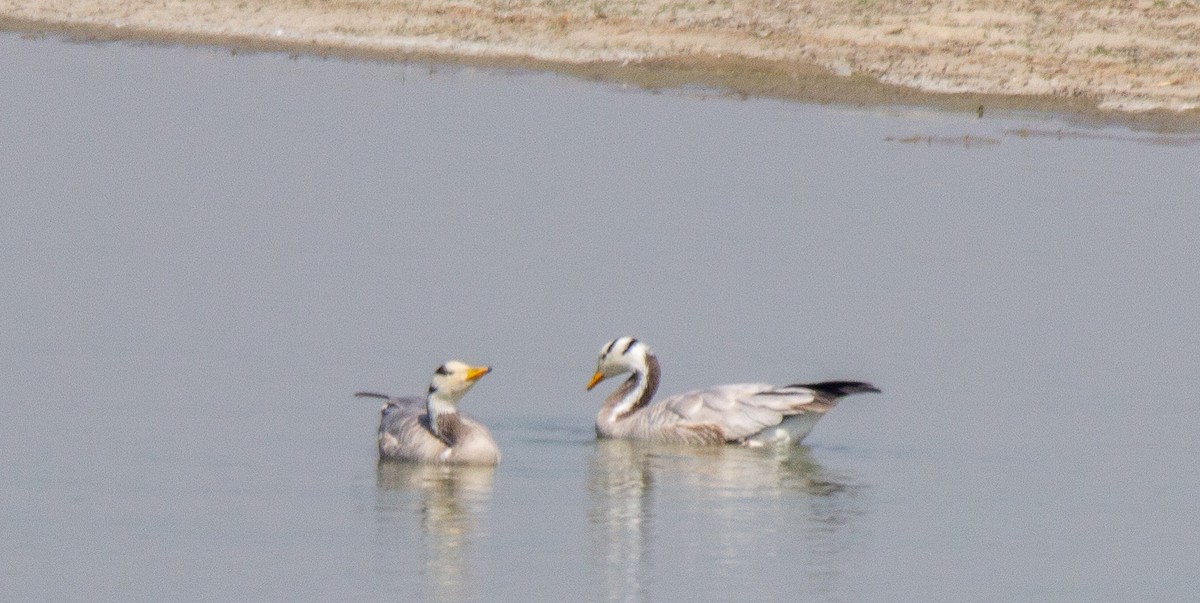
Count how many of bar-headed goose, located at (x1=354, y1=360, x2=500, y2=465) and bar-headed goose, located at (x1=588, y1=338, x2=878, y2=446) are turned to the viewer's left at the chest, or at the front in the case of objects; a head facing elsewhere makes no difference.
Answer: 1

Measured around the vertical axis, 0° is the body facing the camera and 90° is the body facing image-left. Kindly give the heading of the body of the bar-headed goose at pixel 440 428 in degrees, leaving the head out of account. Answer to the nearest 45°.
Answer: approximately 315°

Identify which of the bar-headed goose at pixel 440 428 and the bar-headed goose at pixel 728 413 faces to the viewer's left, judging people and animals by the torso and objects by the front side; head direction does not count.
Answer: the bar-headed goose at pixel 728 413

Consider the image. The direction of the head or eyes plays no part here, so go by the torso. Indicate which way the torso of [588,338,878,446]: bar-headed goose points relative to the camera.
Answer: to the viewer's left

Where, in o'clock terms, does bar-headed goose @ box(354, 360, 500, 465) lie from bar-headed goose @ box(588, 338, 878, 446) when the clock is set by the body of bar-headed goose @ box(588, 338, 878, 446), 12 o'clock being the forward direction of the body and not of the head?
bar-headed goose @ box(354, 360, 500, 465) is roughly at 11 o'clock from bar-headed goose @ box(588, 338, 878, 446).
